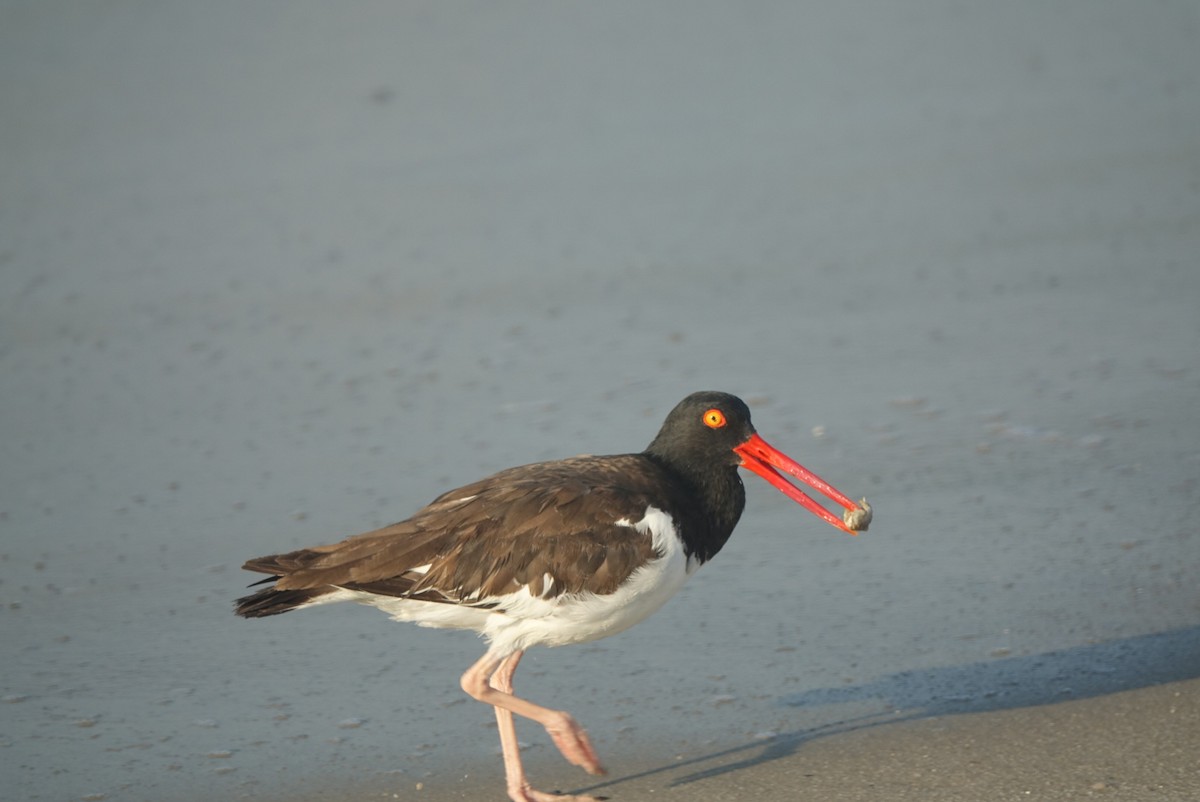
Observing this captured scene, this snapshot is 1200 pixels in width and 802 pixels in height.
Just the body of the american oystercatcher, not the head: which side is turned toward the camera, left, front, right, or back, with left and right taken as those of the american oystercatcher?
right
